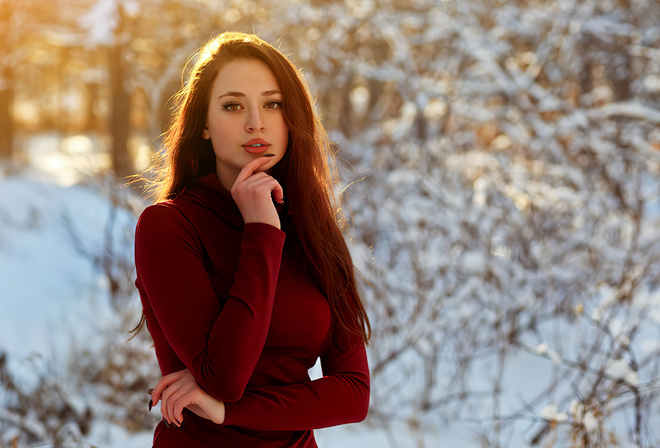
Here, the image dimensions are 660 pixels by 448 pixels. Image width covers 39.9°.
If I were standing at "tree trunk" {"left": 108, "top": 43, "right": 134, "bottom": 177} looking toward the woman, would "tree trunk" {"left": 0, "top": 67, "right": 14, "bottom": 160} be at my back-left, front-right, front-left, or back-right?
back-right

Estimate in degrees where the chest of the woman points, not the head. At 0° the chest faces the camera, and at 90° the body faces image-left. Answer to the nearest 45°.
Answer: approximately 315°

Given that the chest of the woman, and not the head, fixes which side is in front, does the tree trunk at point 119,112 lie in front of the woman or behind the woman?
behind

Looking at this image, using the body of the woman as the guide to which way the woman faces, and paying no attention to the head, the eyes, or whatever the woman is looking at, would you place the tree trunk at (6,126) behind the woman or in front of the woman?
behind
